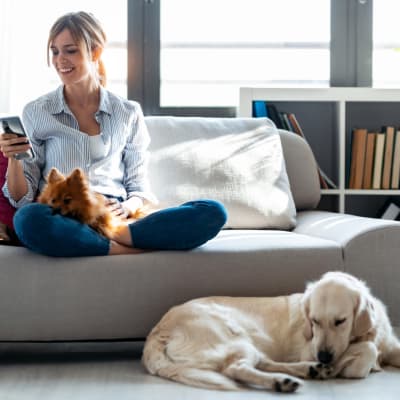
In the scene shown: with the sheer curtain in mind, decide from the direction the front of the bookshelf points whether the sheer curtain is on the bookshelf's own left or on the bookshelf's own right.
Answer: on the bookshelf's own right

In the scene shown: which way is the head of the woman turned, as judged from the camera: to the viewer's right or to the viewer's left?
to the viewer's left

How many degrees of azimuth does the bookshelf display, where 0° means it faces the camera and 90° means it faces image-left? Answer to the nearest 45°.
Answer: approximately 0°

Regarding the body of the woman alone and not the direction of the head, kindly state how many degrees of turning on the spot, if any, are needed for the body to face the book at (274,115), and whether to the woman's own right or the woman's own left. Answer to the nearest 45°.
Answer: approximately 135° to the woman's own left

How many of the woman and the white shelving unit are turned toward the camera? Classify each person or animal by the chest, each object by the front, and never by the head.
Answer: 2

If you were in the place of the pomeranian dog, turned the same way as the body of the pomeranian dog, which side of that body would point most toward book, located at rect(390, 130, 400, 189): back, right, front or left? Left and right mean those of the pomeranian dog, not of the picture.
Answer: back

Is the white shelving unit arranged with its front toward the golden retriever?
yes

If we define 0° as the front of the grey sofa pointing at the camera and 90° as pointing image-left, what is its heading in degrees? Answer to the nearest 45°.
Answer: approximately 0°

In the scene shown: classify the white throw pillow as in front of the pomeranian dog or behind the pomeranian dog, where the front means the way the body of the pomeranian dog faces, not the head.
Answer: behind
